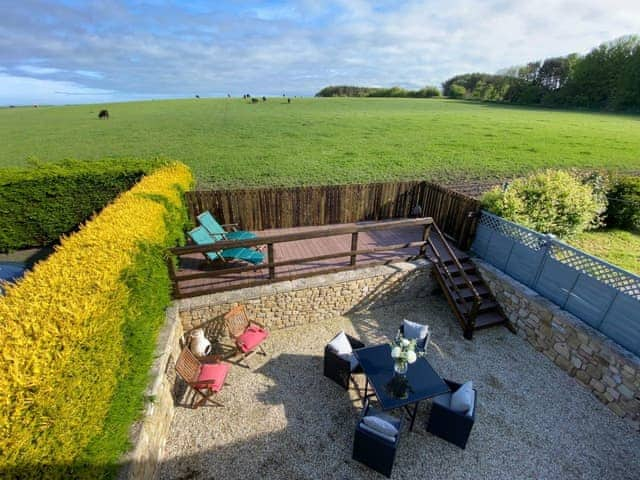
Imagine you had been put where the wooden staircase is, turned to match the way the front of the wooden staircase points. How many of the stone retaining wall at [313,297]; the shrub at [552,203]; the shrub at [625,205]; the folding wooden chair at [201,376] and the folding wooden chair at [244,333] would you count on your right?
3

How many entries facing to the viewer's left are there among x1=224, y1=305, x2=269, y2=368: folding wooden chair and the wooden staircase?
0

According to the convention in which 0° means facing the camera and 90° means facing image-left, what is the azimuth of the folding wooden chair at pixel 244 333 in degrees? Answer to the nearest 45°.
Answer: approximately 315°

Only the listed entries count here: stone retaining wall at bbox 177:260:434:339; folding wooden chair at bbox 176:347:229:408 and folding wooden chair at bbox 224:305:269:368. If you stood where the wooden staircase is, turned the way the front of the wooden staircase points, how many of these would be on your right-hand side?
3

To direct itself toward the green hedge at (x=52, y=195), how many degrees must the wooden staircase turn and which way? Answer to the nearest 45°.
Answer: approximately 135° to its right

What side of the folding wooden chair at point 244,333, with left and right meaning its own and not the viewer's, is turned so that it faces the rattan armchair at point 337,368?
front

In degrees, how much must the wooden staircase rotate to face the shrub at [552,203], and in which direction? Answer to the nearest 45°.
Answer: approximately 90° to its left

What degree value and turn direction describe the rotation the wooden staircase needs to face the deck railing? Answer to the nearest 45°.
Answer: approximately 90° to its right

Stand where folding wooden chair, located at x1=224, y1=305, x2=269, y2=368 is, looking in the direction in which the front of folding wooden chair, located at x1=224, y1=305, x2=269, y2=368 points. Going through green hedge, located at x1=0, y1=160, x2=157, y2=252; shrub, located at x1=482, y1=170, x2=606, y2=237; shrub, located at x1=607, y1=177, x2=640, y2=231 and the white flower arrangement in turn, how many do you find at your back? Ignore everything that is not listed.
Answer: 1

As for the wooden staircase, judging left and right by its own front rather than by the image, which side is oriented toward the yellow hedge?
right

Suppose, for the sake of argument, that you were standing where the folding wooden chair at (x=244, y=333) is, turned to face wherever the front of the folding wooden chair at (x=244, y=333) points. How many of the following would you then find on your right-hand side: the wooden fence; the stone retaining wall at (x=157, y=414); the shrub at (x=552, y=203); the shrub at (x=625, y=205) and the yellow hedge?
2

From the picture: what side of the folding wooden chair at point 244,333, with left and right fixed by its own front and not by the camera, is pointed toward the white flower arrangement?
front

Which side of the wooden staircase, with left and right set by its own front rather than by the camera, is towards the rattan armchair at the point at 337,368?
right
